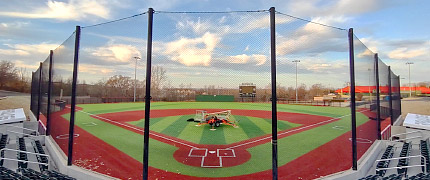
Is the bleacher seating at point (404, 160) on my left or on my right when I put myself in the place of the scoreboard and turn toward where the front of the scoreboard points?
on my left

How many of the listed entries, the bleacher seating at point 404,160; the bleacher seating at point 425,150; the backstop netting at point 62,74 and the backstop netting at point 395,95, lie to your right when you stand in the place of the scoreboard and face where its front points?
1

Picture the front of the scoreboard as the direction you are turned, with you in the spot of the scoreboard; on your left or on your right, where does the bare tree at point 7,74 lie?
on your right

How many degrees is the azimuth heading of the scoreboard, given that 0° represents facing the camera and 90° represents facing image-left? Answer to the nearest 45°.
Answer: approximately 0°

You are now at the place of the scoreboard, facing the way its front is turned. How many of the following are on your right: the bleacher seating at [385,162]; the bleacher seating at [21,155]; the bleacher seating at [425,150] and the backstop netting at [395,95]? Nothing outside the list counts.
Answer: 1

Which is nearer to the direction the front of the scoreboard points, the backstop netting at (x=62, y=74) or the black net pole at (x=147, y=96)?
the black net pole

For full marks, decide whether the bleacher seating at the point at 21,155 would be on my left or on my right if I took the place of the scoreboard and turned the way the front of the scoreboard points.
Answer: on my right

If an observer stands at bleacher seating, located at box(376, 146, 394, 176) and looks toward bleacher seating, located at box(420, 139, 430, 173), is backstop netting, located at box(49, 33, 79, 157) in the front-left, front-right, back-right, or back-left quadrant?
back-left
